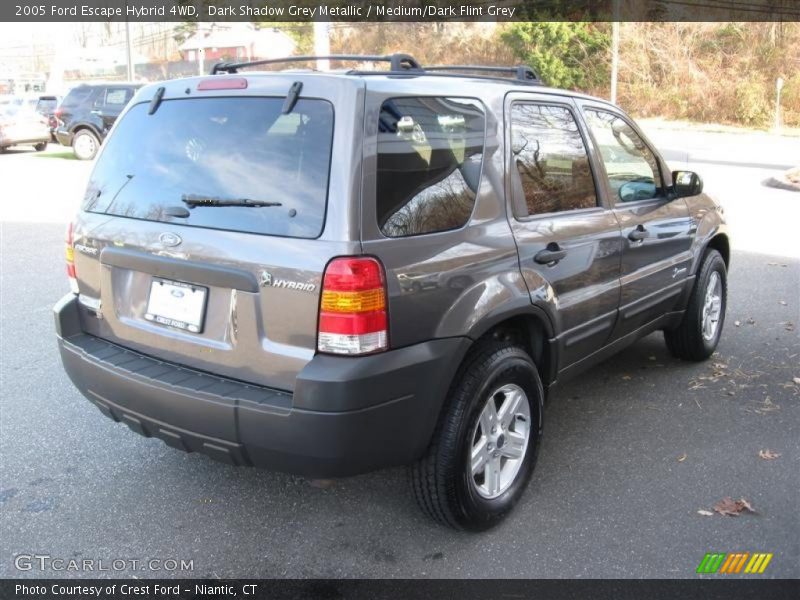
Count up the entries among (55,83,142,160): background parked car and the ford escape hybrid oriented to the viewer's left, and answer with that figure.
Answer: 0

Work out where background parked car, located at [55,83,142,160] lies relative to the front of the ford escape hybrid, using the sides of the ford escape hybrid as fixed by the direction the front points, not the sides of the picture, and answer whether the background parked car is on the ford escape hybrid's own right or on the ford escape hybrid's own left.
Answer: on the ford escape hybrid's own left

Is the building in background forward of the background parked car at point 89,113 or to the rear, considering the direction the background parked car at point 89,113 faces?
forward

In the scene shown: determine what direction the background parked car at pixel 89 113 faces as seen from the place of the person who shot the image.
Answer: facing away from the viewer and to the right of the viewer

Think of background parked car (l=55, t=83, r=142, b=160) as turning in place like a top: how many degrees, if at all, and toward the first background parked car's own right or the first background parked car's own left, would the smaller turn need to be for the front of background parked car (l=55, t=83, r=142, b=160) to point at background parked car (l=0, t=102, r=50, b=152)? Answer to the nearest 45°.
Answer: approximately 90° to the first background parked car's own left

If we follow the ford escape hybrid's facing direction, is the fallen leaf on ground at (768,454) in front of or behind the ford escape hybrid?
in front

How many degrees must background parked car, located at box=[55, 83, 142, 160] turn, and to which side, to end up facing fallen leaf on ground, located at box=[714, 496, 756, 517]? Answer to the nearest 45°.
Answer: approximately 135° to its right

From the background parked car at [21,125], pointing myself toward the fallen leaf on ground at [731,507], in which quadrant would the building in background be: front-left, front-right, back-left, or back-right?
back-left

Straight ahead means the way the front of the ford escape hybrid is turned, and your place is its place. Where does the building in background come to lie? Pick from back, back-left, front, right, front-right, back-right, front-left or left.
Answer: front-left

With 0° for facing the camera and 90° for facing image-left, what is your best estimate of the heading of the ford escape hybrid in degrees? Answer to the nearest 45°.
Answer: approximately 225°

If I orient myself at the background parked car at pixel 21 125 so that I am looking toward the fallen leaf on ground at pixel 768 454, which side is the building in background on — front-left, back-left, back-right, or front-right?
back-left
